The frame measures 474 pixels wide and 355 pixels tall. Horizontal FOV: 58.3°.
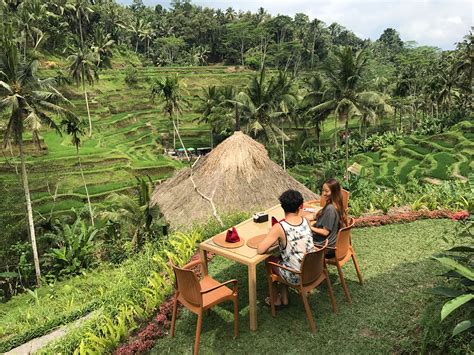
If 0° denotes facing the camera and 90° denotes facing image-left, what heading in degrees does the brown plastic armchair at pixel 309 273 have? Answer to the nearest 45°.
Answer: approximately 135°

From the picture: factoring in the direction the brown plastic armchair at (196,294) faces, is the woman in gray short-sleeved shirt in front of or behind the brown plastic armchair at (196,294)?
in front

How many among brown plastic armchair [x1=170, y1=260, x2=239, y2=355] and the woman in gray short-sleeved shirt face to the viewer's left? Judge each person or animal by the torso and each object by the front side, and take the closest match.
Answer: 1

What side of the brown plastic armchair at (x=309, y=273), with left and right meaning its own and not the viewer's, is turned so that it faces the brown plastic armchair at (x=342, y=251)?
right

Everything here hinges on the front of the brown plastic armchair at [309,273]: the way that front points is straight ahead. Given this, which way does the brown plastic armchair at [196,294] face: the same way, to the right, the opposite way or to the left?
to the right

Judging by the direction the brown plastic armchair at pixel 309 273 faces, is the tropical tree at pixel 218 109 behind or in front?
in front

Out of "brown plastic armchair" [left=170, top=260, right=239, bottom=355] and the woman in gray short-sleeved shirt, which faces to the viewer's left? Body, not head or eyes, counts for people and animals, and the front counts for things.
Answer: the woman in gray short-sleeved shirt

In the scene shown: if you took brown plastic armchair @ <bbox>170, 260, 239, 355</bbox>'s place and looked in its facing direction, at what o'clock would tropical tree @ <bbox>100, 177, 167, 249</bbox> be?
The tropical tree is roughly at 10 o'clock from the brown plastic armchair.

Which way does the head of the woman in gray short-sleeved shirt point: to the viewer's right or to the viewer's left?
to the viewer's left

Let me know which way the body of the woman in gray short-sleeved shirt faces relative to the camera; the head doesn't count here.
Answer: to the viewer's left

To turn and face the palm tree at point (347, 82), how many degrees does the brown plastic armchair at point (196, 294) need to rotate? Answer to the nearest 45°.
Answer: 0° — it already faces it
